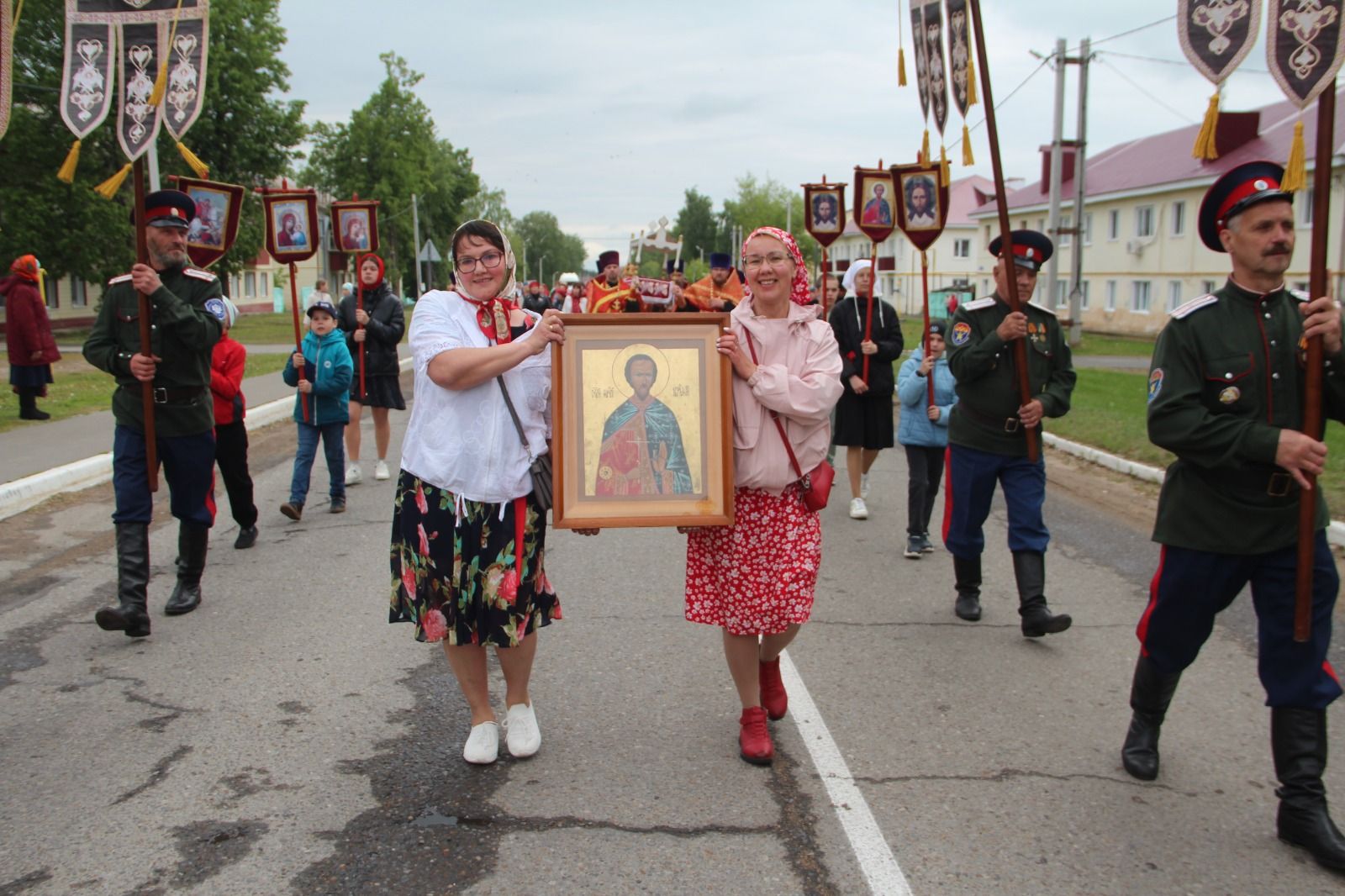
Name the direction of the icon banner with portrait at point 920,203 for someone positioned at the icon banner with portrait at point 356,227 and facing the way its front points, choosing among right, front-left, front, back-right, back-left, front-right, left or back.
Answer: front-left

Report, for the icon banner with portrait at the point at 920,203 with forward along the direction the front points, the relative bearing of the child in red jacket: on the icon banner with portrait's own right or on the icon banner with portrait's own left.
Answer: on the icon banner with portrait's own right

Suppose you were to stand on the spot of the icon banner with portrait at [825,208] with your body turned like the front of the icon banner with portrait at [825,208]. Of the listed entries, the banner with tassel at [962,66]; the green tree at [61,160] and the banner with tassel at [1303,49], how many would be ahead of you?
2

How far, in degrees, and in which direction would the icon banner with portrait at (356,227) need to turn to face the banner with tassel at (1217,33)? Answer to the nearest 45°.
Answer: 0° — it already faces it

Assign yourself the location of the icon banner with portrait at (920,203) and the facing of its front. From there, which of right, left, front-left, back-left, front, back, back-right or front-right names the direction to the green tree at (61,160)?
back-right

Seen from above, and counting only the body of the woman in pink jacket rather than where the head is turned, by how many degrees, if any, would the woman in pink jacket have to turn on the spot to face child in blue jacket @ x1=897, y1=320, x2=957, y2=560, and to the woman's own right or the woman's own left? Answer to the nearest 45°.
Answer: approximately 180°

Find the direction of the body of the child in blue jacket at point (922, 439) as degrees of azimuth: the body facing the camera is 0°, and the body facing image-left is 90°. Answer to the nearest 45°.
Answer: approximately 0°
